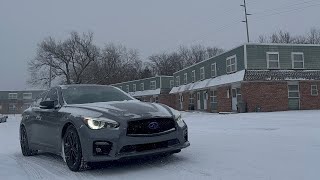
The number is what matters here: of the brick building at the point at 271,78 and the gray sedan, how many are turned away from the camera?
0

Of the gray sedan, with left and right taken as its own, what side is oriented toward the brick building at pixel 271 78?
left

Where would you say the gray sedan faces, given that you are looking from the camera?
facing the viewer and to the right of the viewer

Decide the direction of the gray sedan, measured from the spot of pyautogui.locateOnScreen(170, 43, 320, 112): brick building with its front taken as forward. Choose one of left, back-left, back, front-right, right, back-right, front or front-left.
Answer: front-left

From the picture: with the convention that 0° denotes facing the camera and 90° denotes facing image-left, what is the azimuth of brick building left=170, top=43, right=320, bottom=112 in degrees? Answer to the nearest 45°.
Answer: approximately 45°
